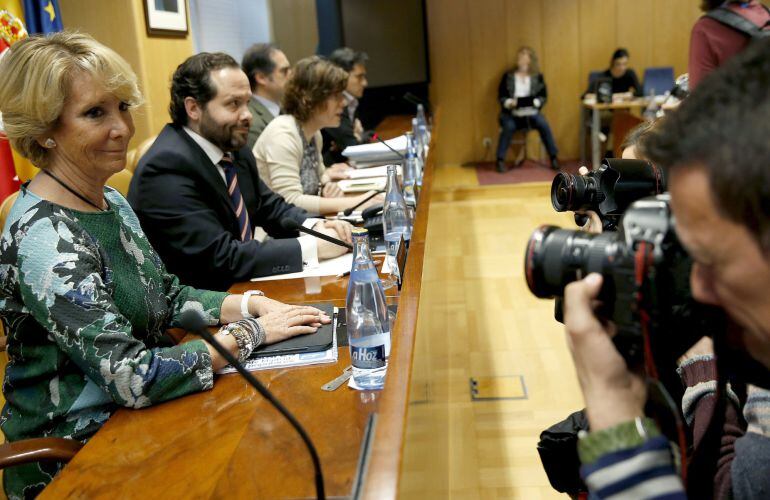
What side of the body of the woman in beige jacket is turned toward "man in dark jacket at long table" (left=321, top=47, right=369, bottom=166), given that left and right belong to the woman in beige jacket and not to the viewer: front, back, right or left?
left

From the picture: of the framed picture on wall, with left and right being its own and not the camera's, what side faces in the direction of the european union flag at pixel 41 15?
right

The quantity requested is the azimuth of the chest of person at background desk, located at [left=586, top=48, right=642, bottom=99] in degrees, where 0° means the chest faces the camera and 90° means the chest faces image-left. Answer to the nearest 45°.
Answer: approximately 0°

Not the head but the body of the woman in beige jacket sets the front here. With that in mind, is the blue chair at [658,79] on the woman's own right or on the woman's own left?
on the woman's own left

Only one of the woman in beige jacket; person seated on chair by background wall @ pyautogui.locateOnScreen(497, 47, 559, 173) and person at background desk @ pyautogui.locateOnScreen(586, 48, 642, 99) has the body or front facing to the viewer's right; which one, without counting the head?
the woman in beige jacket

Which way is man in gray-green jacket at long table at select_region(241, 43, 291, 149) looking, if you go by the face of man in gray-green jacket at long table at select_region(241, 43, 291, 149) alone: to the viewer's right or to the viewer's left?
to the viewer's right

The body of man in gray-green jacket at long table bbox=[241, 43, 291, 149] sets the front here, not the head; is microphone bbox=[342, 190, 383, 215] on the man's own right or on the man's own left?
on the man's own right

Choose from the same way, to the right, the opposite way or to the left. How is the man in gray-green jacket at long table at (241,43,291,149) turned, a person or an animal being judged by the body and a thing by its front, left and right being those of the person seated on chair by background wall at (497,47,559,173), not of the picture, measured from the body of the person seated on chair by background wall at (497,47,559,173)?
to the left

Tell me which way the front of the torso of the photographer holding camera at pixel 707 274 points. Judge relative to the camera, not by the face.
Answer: to the viewer's left

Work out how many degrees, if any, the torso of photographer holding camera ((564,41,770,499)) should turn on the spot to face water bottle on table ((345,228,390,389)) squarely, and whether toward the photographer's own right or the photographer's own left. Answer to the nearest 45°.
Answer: approximately 45° to the photographer's own right
